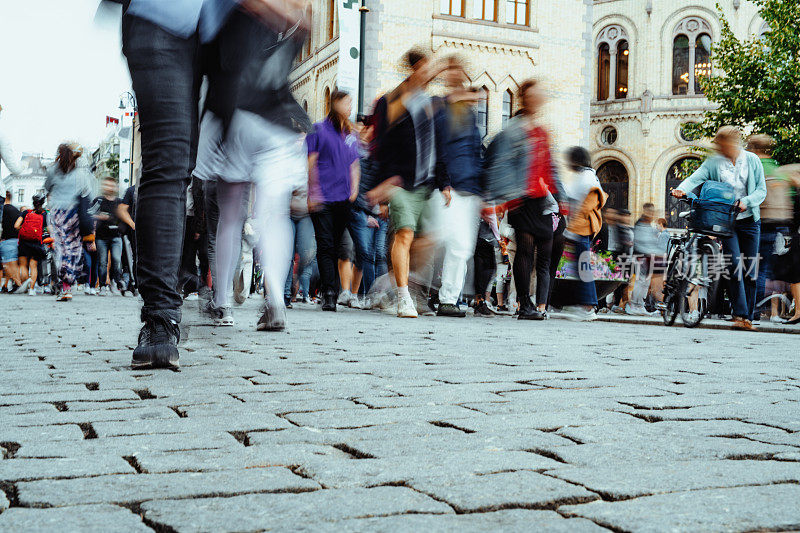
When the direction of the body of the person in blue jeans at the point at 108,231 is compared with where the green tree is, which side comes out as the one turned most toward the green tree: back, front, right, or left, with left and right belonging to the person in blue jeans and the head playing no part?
left

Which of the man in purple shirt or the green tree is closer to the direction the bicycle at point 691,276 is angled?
the man in purple shirt

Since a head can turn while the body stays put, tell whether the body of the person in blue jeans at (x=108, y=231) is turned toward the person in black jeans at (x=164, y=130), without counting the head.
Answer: yes

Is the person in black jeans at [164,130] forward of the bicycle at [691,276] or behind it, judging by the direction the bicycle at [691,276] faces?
forward

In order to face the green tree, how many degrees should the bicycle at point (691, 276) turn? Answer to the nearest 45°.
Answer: approximately 135° to its right

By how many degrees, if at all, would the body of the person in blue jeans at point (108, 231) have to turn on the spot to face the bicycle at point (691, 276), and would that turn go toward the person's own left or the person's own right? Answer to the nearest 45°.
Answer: approximately 45° to the person's own left

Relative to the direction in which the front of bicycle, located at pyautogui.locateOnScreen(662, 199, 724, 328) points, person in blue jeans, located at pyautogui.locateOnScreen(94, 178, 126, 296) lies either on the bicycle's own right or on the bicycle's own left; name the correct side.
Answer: on the bicycle's own right
